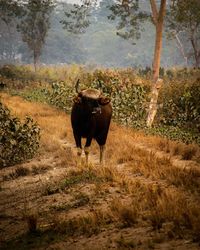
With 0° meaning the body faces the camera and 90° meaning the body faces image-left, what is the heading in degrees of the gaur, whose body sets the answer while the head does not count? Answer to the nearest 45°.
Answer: approximately 0°

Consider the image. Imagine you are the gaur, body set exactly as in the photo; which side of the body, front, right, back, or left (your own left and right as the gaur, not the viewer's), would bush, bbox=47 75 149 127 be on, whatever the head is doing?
back

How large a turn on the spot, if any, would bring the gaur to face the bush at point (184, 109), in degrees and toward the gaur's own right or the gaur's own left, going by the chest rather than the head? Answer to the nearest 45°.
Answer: approximately 135° to the gaur's own left

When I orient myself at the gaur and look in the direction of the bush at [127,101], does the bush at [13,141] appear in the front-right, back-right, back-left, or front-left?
back-left

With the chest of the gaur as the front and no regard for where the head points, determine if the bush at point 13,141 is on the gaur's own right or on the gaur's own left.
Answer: on the gaur's own right

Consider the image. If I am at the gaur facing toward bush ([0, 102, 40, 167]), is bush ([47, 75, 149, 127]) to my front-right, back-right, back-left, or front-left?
back-right
